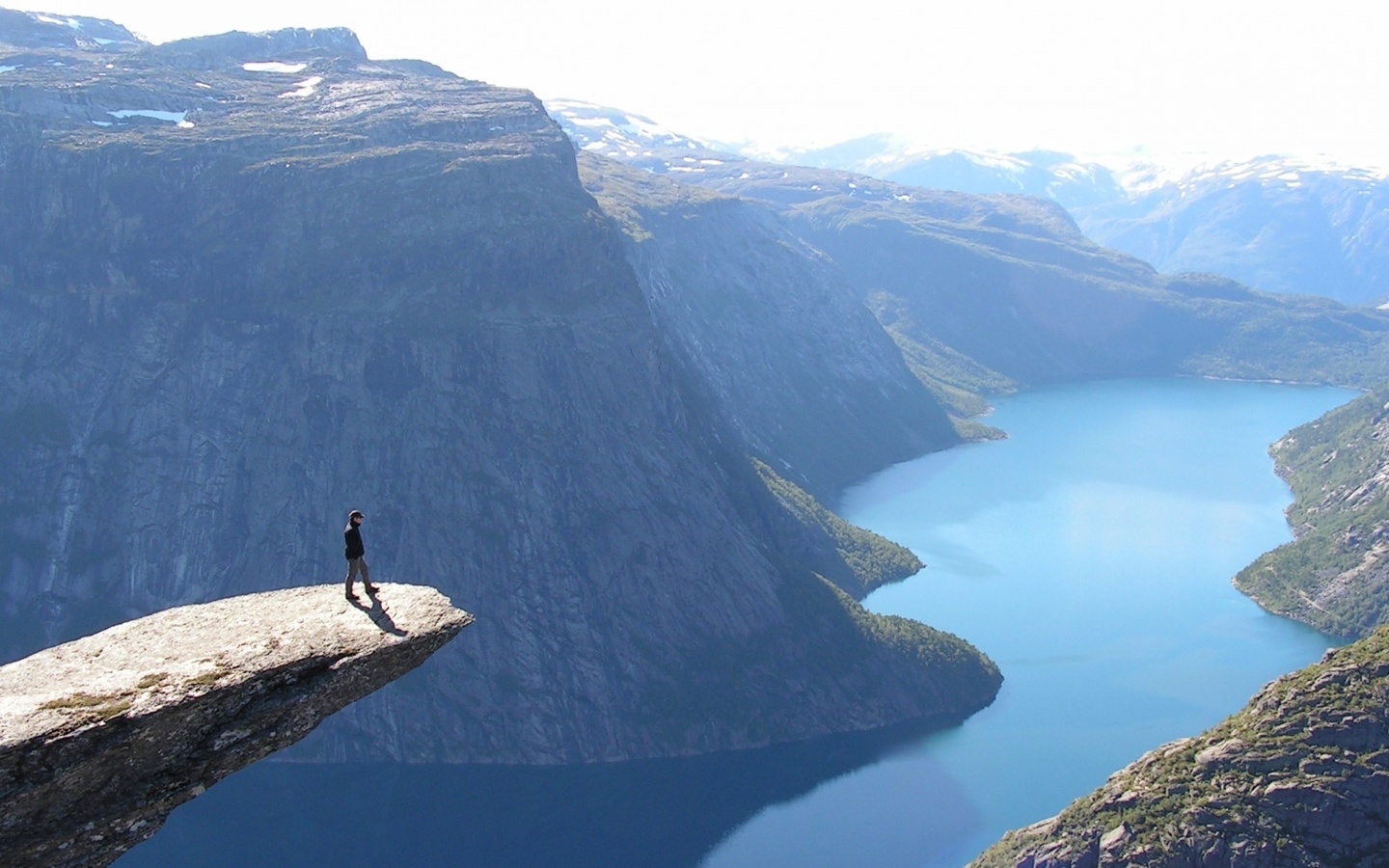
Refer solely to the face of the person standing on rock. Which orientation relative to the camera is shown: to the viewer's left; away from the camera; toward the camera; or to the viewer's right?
to the viewer's right

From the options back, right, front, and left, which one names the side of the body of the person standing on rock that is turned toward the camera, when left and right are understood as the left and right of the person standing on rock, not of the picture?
right
